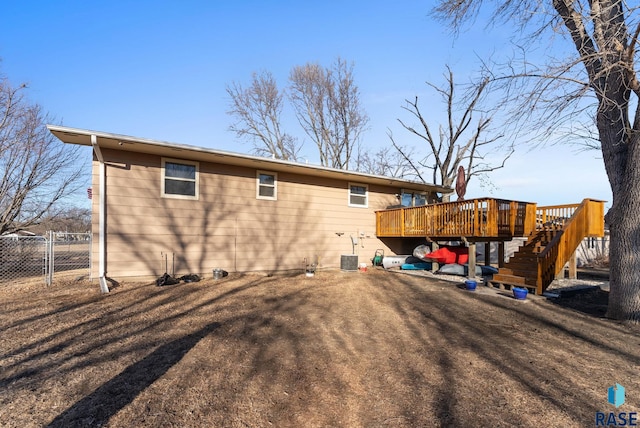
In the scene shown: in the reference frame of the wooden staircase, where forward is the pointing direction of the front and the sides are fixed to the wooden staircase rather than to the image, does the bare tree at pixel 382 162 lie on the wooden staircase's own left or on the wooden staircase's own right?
on the wooden staircase's own right

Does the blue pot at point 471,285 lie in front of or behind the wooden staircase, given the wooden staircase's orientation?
in front

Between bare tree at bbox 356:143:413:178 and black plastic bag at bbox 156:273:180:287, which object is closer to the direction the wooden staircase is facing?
the black plastic bag

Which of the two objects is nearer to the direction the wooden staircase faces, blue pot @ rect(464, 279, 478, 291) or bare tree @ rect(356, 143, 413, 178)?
the blue pot

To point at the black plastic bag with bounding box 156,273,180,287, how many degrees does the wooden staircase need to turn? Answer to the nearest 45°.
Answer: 0° — it already faces it

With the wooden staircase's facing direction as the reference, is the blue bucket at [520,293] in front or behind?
in front

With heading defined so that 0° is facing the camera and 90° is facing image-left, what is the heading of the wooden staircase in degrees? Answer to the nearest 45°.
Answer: approximately 45°
